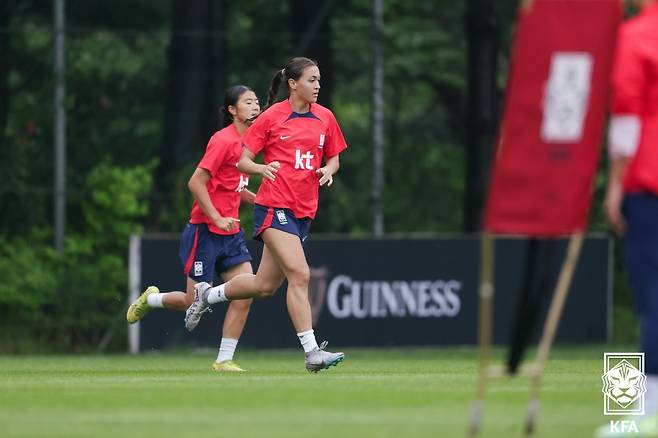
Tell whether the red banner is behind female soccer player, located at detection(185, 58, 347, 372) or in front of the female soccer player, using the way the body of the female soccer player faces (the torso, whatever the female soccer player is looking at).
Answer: in front

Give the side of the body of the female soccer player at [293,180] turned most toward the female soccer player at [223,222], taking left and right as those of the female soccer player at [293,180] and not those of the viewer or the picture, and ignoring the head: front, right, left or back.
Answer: back

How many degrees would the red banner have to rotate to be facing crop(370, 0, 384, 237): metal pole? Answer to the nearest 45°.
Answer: approximately 180°

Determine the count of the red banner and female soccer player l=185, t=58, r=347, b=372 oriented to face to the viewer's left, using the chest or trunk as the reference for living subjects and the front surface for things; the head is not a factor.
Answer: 0

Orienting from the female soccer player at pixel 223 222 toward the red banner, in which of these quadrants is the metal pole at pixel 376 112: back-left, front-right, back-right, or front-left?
back-left

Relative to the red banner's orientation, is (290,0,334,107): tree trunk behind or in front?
behind

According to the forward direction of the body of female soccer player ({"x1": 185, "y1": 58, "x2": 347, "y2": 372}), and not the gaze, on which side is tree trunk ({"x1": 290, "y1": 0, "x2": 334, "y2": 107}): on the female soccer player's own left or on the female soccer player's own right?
on the female soccer player's own left

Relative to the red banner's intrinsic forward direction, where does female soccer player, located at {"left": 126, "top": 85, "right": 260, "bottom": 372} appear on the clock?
The female soccer player is roughly at 5 o'clock from the red banner.

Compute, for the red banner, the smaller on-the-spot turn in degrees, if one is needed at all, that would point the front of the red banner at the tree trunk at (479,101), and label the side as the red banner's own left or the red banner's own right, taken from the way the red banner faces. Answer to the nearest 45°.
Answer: approximately 180°

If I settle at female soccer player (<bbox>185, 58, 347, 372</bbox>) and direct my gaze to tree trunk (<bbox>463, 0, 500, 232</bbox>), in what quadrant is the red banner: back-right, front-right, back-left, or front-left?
back-right

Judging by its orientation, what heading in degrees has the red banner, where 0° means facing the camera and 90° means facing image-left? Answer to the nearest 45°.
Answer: approximately 0°

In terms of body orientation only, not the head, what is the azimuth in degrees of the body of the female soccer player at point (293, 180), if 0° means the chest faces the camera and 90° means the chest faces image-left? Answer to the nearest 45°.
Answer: approximately 315°
